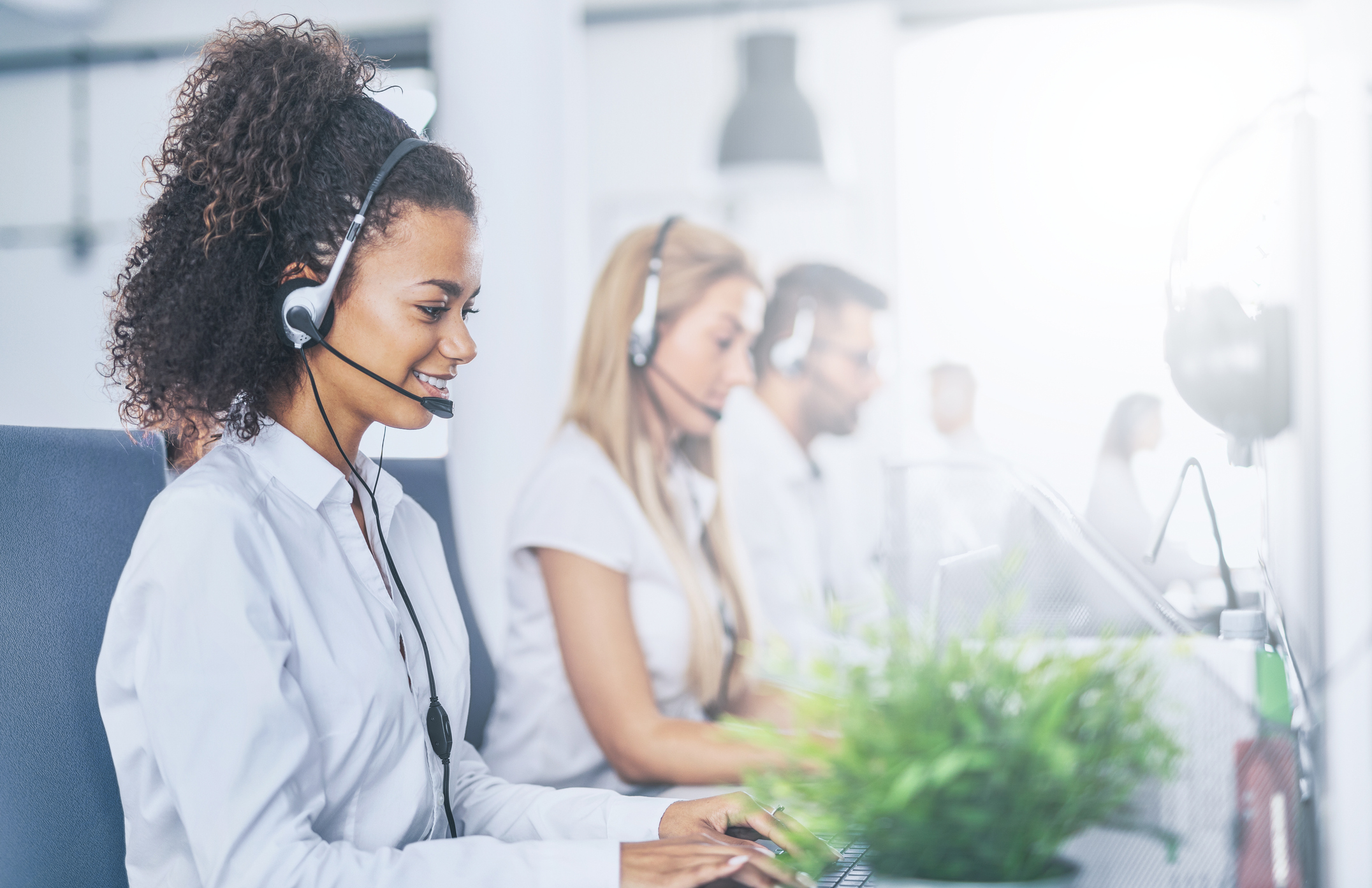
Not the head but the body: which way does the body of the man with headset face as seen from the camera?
to the viewer's right

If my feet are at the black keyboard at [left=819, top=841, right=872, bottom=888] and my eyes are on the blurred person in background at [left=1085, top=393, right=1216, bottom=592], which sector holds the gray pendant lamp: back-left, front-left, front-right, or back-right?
front-left

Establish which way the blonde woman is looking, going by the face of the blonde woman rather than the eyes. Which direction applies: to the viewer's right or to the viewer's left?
to the viewer's right

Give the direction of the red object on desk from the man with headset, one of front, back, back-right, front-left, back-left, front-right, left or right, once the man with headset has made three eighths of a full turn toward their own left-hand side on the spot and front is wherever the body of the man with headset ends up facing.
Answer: back-left

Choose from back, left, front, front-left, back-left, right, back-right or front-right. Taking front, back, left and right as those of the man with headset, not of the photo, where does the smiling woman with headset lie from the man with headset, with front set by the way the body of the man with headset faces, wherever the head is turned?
right

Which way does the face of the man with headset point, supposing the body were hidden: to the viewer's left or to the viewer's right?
to the viewer's right

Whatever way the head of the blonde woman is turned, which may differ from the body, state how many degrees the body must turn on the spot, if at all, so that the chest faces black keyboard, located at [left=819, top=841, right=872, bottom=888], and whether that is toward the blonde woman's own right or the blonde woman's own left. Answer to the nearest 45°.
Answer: approximately 90° to the blonde woman's own right

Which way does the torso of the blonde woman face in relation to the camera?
to the viewer's right

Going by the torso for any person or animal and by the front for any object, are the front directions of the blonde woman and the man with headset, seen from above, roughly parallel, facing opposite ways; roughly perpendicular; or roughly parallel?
roughly parallel
